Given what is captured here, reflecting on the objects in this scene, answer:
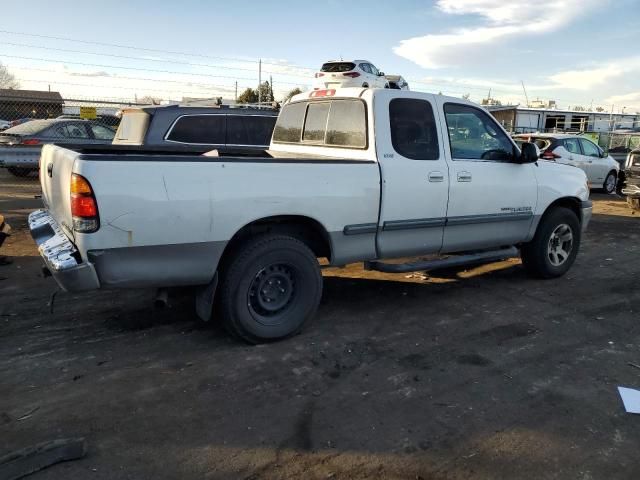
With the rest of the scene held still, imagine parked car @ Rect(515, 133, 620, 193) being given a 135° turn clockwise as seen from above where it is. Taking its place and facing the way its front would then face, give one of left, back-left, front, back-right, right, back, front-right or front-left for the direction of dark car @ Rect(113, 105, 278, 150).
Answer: front-right

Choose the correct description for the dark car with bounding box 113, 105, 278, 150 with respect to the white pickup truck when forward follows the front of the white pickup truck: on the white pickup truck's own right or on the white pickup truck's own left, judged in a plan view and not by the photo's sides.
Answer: on the white pickup truck's own left

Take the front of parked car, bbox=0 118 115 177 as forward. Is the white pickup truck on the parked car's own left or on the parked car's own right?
on the parked car's own right

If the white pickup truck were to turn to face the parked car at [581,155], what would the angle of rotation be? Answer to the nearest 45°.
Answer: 0° — it already faces it

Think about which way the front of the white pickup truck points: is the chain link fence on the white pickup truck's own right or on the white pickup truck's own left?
on the white pickup truck's own left

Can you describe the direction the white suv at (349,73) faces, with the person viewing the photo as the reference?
facing away from the viewer and to the right of the viewer

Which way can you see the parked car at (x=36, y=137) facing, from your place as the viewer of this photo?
facing away from the viewer and to the right of the viewer

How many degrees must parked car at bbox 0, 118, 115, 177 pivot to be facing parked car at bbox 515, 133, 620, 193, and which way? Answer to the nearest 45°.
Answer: approximately 45° to its right

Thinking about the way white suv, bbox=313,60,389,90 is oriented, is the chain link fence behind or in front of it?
behind

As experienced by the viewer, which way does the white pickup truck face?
facing away from the viewer and to the right of the viewer

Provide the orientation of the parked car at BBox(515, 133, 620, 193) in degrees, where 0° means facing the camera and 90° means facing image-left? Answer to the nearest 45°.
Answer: approximately 225°

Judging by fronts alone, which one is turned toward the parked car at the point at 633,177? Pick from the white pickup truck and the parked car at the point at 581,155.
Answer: the white pickup truck
